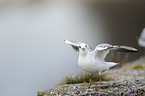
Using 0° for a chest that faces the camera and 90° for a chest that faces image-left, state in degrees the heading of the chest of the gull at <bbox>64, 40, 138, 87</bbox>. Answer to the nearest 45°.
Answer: approximately 45°

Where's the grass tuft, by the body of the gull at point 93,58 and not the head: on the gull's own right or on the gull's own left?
on the gull's own right
